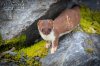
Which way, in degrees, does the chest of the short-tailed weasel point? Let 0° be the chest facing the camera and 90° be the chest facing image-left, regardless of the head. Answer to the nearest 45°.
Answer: approximately 45°
